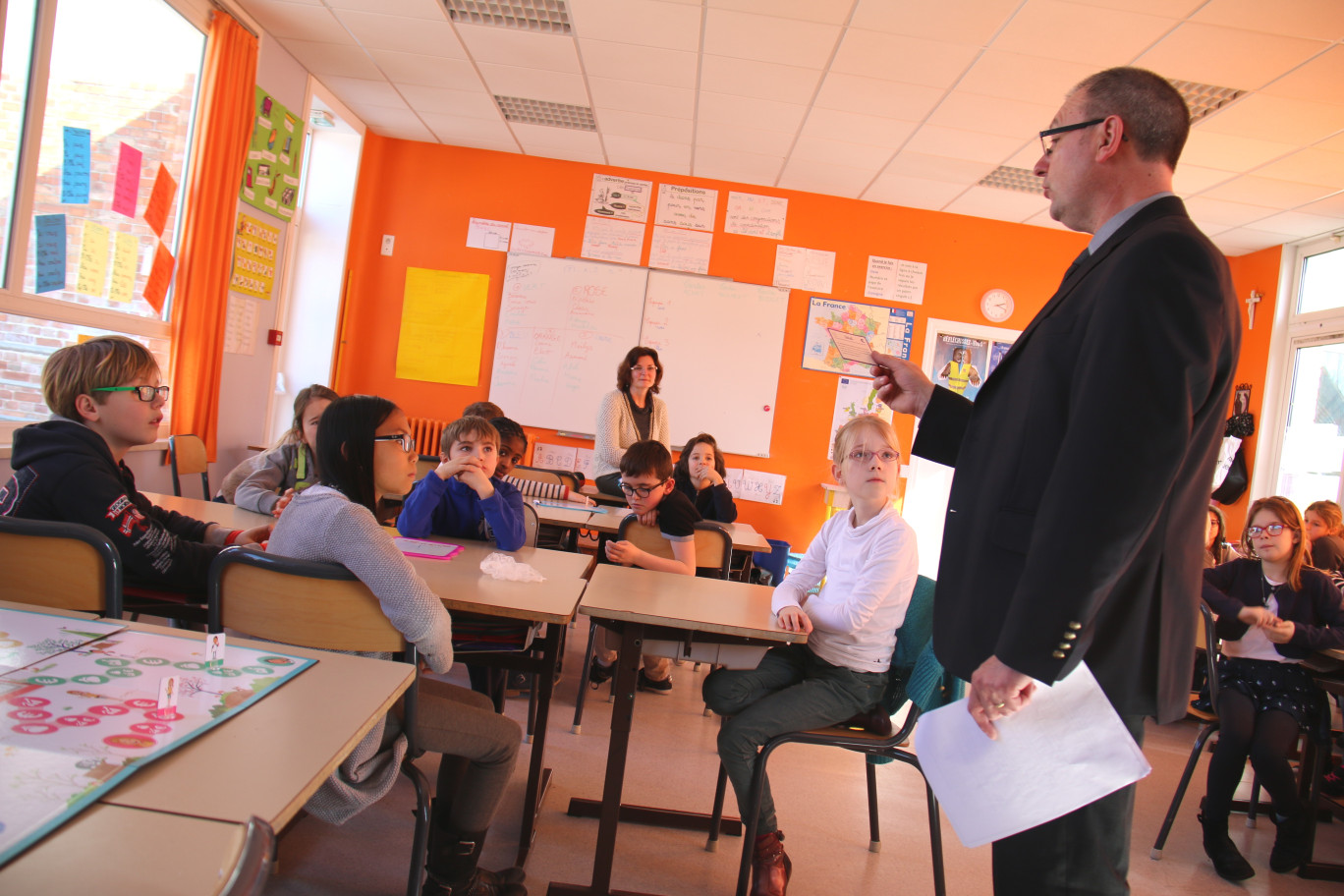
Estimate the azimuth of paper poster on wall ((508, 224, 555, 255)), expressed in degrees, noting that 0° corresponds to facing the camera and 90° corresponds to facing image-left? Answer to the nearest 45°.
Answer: approximately 0°

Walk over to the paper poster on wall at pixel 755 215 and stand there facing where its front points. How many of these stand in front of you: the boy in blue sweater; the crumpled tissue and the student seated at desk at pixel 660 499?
3

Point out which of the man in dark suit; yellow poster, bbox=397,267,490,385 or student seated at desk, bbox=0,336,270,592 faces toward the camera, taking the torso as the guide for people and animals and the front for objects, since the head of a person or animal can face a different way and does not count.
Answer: the yellow poster

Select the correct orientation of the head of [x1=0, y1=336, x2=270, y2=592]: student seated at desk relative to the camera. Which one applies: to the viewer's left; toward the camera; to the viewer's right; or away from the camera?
to the viewer's right

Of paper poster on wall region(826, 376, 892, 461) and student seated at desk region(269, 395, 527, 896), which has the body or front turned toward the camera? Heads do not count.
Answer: the paper poster on wall

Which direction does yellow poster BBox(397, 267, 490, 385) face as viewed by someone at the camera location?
facing the viewer

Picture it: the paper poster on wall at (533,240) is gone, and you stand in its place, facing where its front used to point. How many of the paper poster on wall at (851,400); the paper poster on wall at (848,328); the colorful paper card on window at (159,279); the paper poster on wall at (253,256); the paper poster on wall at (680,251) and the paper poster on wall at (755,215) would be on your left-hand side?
4

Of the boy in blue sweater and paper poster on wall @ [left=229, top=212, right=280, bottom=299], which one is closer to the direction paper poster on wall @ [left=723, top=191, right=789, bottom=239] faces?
the boy in blue sweater

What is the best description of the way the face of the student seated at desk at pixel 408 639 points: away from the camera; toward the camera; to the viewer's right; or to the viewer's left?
to the viewer's right

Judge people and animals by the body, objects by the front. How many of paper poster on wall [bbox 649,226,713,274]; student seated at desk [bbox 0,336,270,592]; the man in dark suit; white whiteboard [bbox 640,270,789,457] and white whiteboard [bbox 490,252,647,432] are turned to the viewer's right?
1

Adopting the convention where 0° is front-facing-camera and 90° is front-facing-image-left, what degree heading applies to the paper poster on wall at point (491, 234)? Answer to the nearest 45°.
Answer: approximately 0°

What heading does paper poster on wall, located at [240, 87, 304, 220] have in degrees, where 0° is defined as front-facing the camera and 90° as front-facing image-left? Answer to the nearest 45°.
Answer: approximately 315°

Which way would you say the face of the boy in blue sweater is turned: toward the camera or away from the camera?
toward the camera

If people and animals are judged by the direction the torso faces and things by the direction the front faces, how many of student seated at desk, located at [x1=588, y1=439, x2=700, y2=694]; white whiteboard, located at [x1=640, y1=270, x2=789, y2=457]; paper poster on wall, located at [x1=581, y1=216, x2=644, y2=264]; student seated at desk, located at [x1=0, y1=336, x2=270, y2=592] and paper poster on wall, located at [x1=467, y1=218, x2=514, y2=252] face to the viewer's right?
1

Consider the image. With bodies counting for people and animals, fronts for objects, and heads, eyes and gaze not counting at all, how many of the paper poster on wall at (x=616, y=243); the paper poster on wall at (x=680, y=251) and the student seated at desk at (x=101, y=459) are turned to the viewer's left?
0

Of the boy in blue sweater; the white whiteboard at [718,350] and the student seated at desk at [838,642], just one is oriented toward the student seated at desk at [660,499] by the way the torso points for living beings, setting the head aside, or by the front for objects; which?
the white whiteboard

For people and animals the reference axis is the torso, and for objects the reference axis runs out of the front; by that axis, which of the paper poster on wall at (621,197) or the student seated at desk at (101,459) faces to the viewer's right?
the student seated at desk

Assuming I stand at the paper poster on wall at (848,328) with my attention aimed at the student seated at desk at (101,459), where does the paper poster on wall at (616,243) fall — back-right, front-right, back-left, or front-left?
front-right

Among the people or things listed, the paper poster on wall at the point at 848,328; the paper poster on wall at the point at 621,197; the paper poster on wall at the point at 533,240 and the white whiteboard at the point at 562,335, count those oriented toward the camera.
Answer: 4
